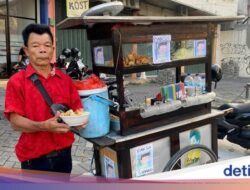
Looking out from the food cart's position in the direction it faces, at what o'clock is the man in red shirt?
The man in red shirt is roughly at 3 o'clock from the food cart.

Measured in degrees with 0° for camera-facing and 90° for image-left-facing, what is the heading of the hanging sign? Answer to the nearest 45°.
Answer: approximately 0°

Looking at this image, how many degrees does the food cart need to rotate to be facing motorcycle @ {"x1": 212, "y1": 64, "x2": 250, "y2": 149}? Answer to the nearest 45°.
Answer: approximately 90° to its left

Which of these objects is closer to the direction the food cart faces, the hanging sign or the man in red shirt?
the man in red shirt

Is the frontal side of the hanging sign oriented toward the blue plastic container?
yes

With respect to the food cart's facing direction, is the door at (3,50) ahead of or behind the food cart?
behind

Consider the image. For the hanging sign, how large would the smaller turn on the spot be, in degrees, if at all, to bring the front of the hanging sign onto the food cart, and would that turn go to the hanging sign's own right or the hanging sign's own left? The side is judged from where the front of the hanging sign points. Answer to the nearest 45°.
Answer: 0° — it already faces it

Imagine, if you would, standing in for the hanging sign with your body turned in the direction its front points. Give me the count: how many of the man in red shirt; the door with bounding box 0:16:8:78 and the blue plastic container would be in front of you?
2
